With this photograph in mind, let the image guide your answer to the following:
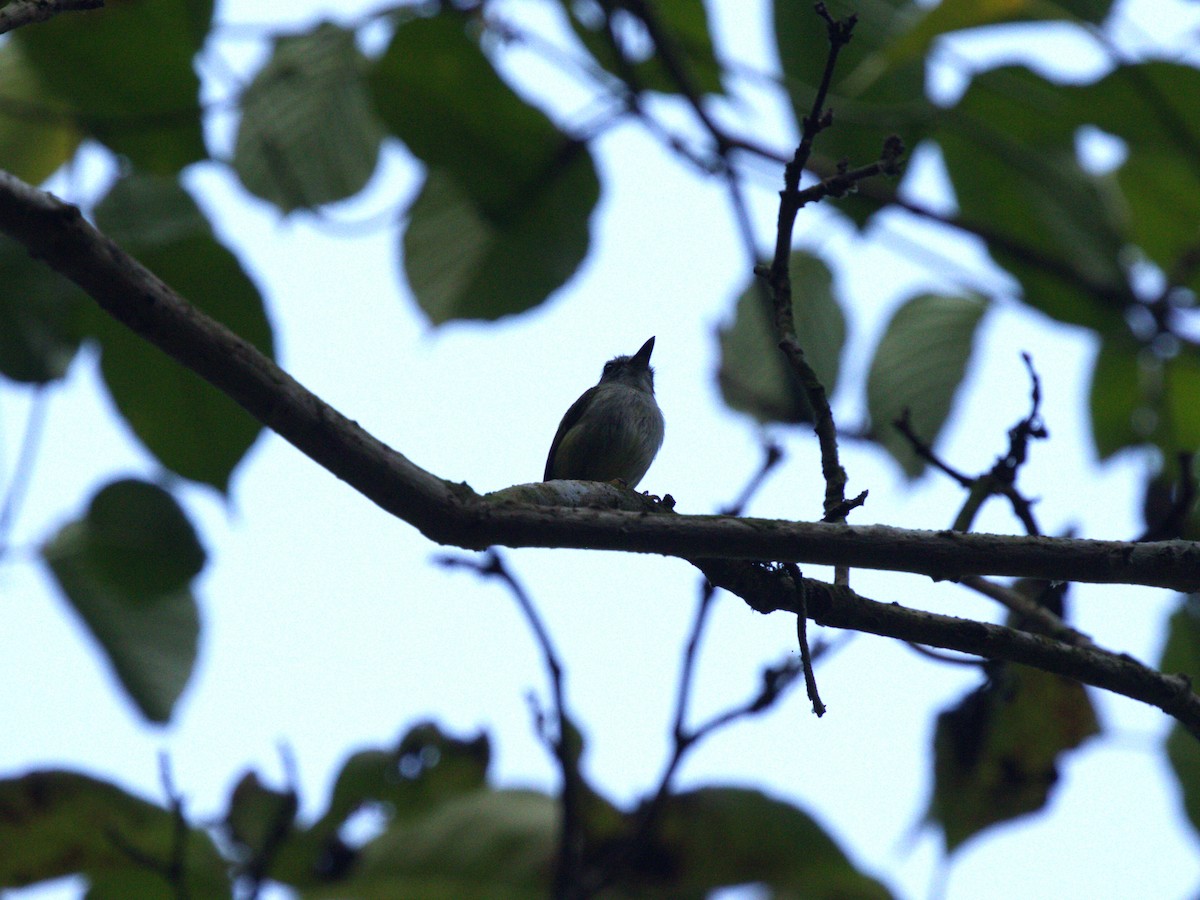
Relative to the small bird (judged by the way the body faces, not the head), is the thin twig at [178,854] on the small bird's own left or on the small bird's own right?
on the small bird's own right

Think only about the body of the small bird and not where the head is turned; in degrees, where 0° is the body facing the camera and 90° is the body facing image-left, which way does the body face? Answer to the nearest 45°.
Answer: approximately 315°

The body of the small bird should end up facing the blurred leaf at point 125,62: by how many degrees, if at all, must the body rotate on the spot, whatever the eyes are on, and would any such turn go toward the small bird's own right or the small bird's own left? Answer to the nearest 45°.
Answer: approximately 90° to the small bird's own right

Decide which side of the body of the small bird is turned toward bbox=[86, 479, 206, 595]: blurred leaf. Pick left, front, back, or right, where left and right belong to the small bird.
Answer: back

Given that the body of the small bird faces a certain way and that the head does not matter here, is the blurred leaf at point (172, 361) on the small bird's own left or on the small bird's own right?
on the small bird's own right
